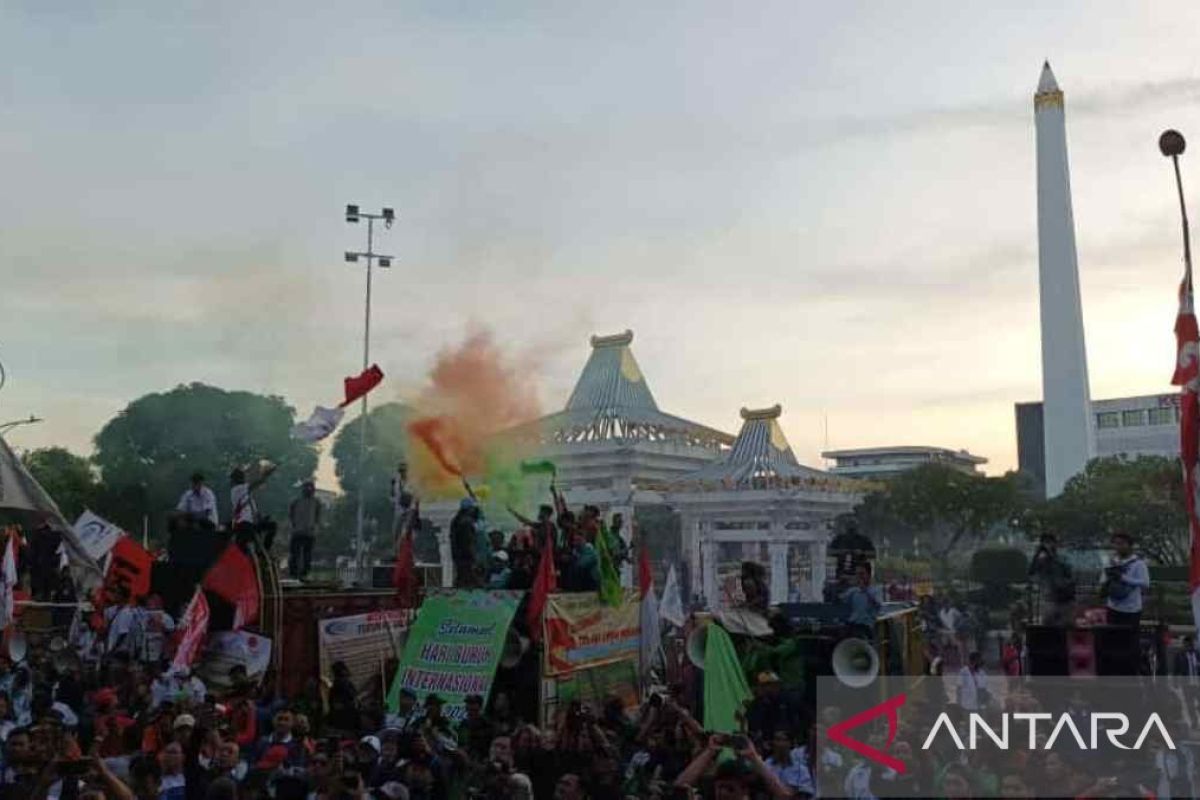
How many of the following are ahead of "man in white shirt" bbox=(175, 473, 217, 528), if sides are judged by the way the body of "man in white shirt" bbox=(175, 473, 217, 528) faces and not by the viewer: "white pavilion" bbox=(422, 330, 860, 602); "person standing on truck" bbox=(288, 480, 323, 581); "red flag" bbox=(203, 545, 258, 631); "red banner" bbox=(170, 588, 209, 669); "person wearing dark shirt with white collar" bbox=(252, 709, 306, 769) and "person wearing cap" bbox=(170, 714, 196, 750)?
4

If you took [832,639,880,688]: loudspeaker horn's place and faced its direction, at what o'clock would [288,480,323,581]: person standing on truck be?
The person standing on truck is roughly at 4 o'clock from the loudspeaker horn.

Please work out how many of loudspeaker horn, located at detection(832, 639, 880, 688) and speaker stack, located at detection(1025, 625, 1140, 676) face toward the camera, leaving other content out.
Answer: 2

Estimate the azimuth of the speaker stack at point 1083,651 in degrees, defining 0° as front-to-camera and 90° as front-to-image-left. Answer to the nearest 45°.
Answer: approximately 0°

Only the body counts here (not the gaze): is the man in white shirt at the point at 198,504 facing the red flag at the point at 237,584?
yes

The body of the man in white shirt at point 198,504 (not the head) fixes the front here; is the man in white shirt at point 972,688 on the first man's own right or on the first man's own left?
on the first man's own left
